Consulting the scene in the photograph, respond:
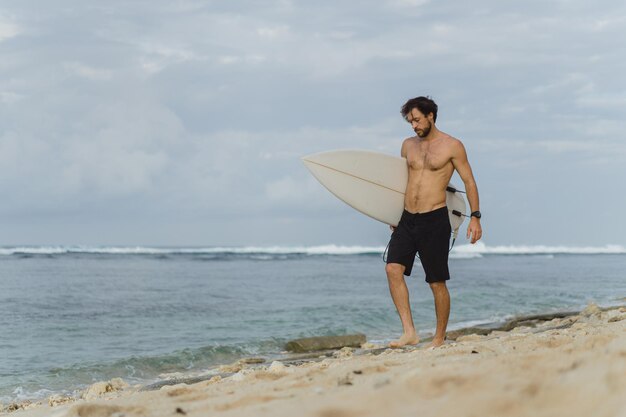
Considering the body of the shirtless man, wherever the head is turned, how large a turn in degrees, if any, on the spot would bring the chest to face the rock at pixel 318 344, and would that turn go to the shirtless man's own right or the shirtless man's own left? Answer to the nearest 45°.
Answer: approximately 90° to the shirtless man's own right

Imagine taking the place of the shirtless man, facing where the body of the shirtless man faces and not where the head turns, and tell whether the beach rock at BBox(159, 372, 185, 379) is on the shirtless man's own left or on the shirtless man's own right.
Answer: on the shirtless man's own right

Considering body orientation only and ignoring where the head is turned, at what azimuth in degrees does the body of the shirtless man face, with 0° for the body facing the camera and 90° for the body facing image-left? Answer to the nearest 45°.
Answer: approximately 45°

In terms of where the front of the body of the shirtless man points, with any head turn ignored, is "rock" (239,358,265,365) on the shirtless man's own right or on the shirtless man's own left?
on the shirtless man's own right

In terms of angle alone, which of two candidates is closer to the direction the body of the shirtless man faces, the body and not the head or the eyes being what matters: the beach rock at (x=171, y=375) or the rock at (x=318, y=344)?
the beach rock
